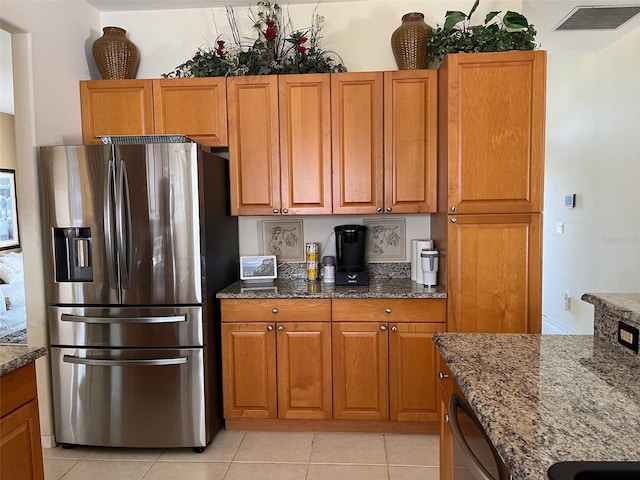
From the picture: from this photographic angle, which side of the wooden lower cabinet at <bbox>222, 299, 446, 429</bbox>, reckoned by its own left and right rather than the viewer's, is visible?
front

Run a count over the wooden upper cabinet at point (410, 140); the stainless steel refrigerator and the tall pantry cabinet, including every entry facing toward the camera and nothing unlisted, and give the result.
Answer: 3

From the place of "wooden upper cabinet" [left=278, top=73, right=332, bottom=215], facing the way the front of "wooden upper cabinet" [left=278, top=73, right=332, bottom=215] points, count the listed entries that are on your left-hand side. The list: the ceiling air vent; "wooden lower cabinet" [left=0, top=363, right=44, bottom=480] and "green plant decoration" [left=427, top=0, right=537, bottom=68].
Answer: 2

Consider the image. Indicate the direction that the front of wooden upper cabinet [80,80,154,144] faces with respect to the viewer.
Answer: facing the viewer

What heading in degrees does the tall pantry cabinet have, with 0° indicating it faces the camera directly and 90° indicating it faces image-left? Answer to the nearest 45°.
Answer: approximately 0°

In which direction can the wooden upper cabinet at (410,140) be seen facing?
toward the camera

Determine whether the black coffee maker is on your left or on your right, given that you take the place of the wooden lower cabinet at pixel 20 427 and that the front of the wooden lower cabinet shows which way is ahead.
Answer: on your left
